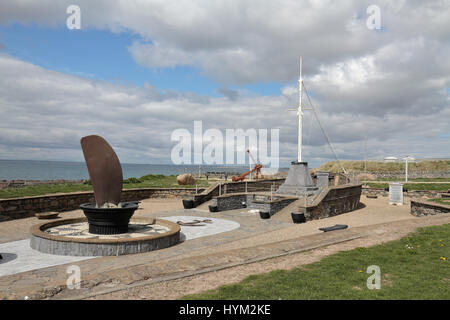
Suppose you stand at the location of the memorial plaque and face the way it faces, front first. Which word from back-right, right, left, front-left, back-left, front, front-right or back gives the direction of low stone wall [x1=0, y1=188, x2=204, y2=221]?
front-right

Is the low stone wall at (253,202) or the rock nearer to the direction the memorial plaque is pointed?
the low stone wall

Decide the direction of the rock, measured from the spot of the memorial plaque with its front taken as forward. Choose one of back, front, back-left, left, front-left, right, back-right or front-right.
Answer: right

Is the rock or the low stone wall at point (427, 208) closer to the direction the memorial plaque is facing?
the low stone wall

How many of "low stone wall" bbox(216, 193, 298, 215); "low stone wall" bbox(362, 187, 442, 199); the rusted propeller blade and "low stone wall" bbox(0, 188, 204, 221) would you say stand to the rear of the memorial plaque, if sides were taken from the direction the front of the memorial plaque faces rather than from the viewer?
1

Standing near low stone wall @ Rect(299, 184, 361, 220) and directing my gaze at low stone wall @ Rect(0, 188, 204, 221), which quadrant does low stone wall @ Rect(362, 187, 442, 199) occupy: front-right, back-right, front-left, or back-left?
back-right

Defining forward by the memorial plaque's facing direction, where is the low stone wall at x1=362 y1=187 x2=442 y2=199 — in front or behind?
behind

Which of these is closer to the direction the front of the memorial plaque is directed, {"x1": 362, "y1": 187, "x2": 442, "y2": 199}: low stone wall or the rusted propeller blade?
the rusted propeller blade

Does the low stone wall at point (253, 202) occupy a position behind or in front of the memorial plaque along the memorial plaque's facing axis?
in front

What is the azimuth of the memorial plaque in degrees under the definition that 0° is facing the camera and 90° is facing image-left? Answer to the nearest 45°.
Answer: approximately 0°
